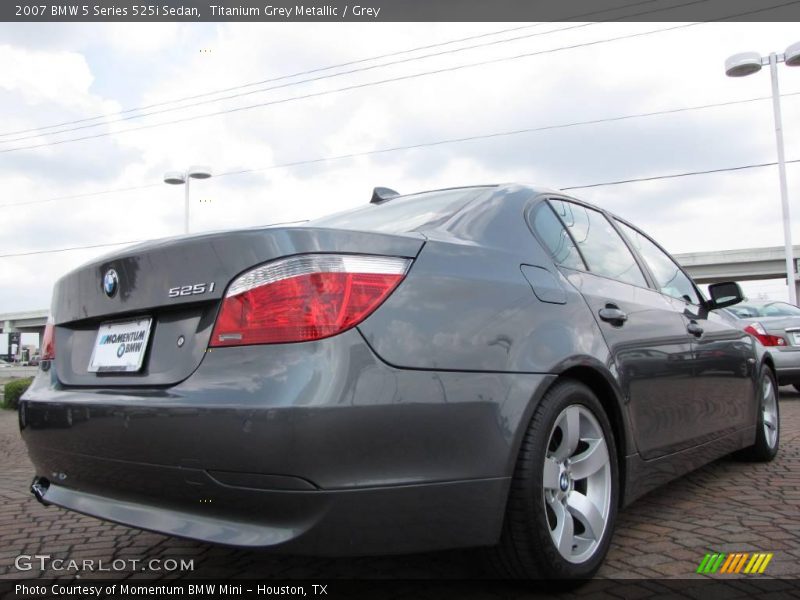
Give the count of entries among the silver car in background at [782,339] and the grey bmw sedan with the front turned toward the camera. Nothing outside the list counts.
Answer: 0

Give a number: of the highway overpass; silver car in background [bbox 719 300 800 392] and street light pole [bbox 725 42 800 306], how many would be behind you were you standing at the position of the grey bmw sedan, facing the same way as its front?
0

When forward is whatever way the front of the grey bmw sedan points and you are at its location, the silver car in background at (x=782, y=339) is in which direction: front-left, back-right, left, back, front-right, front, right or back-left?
front

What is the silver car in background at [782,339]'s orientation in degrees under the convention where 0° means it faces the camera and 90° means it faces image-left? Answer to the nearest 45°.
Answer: approximately 135°

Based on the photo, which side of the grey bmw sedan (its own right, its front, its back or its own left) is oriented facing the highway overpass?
front

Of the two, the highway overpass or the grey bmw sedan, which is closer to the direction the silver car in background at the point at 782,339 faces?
the highway overpass

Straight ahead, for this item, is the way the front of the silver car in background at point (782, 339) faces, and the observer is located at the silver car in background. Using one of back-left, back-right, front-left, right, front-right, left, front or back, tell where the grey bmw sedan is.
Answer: back-left

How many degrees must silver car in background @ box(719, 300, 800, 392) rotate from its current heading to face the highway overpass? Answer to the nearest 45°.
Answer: approximately 45° to its right

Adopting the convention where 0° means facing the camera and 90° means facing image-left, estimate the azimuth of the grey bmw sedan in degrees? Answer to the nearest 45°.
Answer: approximately 225°

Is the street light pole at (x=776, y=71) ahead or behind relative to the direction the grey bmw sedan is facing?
ahead
